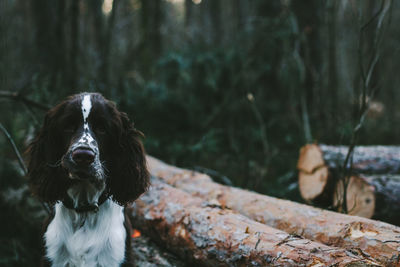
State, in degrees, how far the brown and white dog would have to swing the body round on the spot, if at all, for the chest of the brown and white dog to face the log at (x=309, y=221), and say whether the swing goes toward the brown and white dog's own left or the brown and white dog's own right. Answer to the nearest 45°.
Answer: approximately 90° to the brown and white dog's own left

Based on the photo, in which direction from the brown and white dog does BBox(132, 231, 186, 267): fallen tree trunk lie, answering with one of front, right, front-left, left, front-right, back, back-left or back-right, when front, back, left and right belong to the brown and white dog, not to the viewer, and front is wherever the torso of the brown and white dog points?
back-left

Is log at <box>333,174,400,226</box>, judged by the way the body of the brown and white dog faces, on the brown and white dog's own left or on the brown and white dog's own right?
on the brown and white dog's own left

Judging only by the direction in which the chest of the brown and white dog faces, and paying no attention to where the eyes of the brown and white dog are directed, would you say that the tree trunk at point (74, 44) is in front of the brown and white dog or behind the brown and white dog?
behind

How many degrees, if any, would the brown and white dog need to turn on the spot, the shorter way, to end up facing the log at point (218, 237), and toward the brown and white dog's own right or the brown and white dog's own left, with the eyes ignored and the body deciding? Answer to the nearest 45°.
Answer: approximately 90° to the brown and white dog's own left
